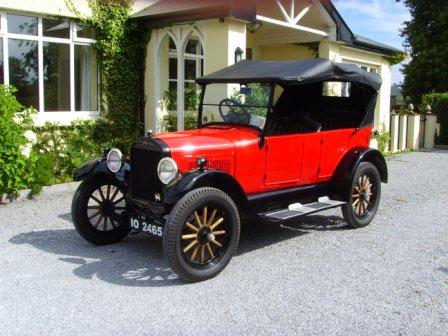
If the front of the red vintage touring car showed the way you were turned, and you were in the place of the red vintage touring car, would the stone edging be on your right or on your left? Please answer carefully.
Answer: on your right

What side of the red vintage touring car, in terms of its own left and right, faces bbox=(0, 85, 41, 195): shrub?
right

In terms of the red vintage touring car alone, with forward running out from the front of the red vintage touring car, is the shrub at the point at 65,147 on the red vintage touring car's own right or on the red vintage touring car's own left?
on the red vintage touring car's own right

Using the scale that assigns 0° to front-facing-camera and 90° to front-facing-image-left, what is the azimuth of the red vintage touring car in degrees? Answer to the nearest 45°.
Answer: approximately 45°

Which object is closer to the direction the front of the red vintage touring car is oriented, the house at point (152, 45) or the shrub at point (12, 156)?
the shrub

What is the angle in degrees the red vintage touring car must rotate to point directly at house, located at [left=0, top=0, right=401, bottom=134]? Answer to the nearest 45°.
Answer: approximately 135° to its right
